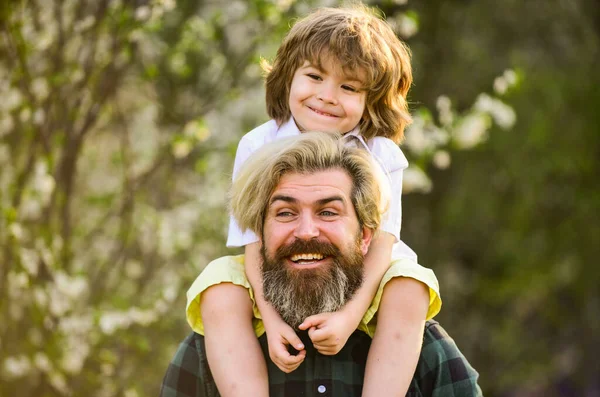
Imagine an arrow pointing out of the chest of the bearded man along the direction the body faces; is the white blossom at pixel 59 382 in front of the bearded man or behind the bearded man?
behind

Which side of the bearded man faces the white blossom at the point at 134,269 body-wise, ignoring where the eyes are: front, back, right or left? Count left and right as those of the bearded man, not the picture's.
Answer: back

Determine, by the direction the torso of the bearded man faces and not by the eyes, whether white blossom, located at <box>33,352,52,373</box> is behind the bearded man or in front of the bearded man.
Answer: behind

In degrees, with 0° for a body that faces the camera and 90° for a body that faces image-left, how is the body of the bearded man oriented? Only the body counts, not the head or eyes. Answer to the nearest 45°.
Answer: approximately 0°

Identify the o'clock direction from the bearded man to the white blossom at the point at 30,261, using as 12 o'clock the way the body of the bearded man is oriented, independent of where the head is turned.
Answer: The white blossom is roughly at 5 o'clock from the bearded man.
